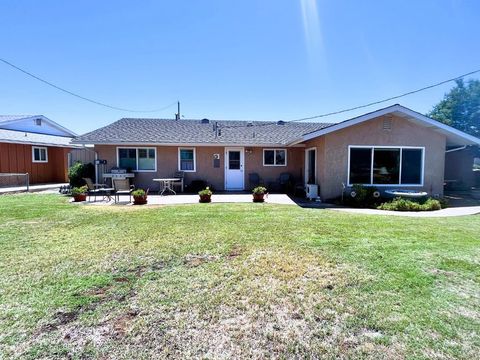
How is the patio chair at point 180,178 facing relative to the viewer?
to the viewer's left

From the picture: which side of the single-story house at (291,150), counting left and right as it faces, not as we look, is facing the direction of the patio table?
right

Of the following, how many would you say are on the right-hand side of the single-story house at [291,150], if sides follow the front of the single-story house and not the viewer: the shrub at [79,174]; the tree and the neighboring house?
2

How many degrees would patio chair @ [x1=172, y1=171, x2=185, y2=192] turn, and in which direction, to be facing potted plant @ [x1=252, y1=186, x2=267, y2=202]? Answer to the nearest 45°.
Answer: approximately 135° to its left

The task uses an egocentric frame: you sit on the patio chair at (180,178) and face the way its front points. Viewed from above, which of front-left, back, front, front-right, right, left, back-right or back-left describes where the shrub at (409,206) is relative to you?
back-left

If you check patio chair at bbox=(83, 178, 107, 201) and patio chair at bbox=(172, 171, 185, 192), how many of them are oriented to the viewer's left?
1

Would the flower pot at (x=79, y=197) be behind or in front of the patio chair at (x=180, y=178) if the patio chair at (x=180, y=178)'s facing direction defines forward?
in front

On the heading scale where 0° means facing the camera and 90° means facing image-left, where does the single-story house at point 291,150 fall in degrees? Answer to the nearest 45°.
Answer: approximately 0°

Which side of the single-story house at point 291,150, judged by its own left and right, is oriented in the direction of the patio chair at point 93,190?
right

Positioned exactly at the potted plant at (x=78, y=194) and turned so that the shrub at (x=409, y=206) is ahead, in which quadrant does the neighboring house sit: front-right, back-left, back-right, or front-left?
back-left
